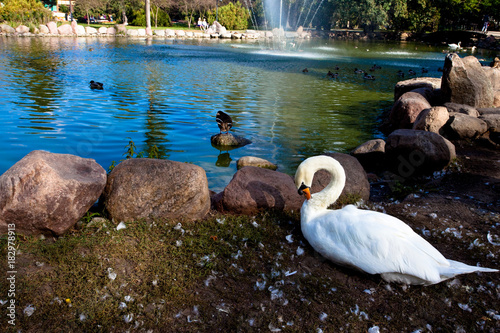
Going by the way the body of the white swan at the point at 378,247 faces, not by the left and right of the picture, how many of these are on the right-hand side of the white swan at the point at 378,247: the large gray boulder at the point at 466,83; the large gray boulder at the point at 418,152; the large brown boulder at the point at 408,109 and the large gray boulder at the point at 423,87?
4

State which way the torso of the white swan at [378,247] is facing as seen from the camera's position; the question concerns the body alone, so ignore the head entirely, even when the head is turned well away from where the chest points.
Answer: to the viewer's left

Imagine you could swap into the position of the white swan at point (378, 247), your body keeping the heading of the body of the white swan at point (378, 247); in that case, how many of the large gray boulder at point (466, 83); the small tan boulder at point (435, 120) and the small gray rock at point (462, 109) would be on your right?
3

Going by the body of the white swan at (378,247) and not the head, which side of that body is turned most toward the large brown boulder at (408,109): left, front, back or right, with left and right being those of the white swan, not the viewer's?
right

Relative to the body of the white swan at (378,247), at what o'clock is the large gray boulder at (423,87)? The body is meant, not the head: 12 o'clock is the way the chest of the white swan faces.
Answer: The large gray boulder is roughly at 3 o'clock from the white swan.

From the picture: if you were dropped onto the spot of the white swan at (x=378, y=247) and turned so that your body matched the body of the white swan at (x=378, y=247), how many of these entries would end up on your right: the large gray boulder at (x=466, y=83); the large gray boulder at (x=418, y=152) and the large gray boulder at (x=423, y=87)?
3

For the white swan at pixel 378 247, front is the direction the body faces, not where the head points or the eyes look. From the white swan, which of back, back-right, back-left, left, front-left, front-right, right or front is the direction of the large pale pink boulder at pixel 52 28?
front-right

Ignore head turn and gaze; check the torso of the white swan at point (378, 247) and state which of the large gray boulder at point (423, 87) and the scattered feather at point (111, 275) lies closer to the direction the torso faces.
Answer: the scattered feather

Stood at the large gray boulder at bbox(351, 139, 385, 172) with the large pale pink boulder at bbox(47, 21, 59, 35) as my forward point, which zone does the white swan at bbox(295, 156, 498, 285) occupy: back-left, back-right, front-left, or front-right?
back-left

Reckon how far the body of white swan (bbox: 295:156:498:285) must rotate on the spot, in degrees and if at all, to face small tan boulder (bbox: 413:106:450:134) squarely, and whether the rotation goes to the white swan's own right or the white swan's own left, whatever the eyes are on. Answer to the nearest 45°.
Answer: approximately 90° to the white swan's own right

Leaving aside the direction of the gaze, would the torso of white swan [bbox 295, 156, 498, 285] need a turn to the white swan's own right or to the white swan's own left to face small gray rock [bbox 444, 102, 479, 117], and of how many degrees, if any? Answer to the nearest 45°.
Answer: approximately 90° to the white swan's own right
